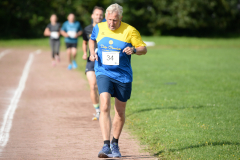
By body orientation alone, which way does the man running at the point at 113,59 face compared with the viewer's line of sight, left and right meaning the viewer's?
facing the viewer
